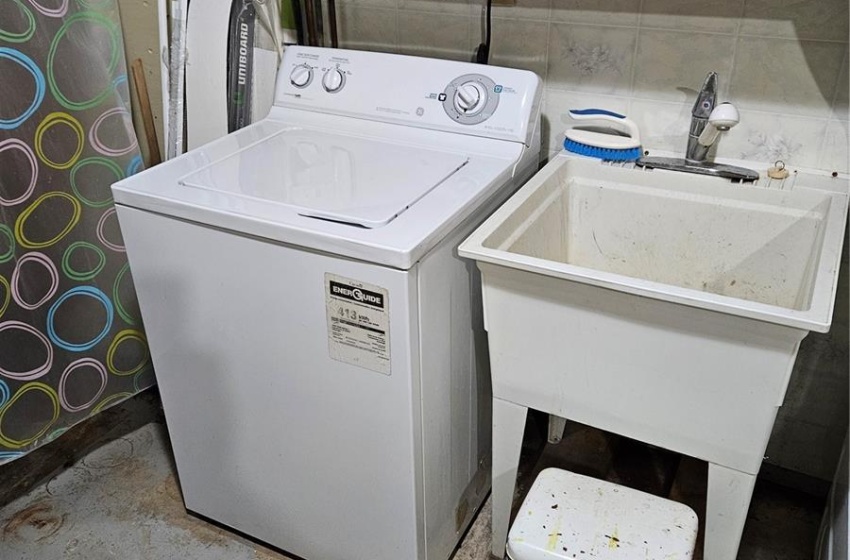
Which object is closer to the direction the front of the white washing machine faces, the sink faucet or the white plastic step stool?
the white plastic step stool

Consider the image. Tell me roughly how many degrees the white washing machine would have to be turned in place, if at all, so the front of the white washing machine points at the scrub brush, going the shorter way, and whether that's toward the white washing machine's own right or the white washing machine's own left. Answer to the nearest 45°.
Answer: approximately 135° to the white washing machine's own left

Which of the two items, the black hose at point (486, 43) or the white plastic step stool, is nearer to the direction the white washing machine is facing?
the white plastic step stool

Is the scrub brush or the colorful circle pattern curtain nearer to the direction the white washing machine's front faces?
the colorful circle pattern curtain

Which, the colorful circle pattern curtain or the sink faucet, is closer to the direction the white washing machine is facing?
the colorful circle pattern curtain

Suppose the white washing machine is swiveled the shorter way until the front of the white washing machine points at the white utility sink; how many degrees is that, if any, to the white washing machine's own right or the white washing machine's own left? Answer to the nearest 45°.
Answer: approximately 135° to the white washing machine's own left

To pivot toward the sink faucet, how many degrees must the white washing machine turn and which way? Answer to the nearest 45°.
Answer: approximately 135° to its left

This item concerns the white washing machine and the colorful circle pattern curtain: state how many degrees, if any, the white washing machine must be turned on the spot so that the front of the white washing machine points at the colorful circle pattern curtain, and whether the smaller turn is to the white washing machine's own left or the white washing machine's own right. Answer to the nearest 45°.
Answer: approximately 90° to the white washing machine's own right

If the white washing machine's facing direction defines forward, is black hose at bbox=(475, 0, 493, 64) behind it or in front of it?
behind

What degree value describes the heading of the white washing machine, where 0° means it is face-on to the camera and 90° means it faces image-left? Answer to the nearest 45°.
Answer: approximately 45°
